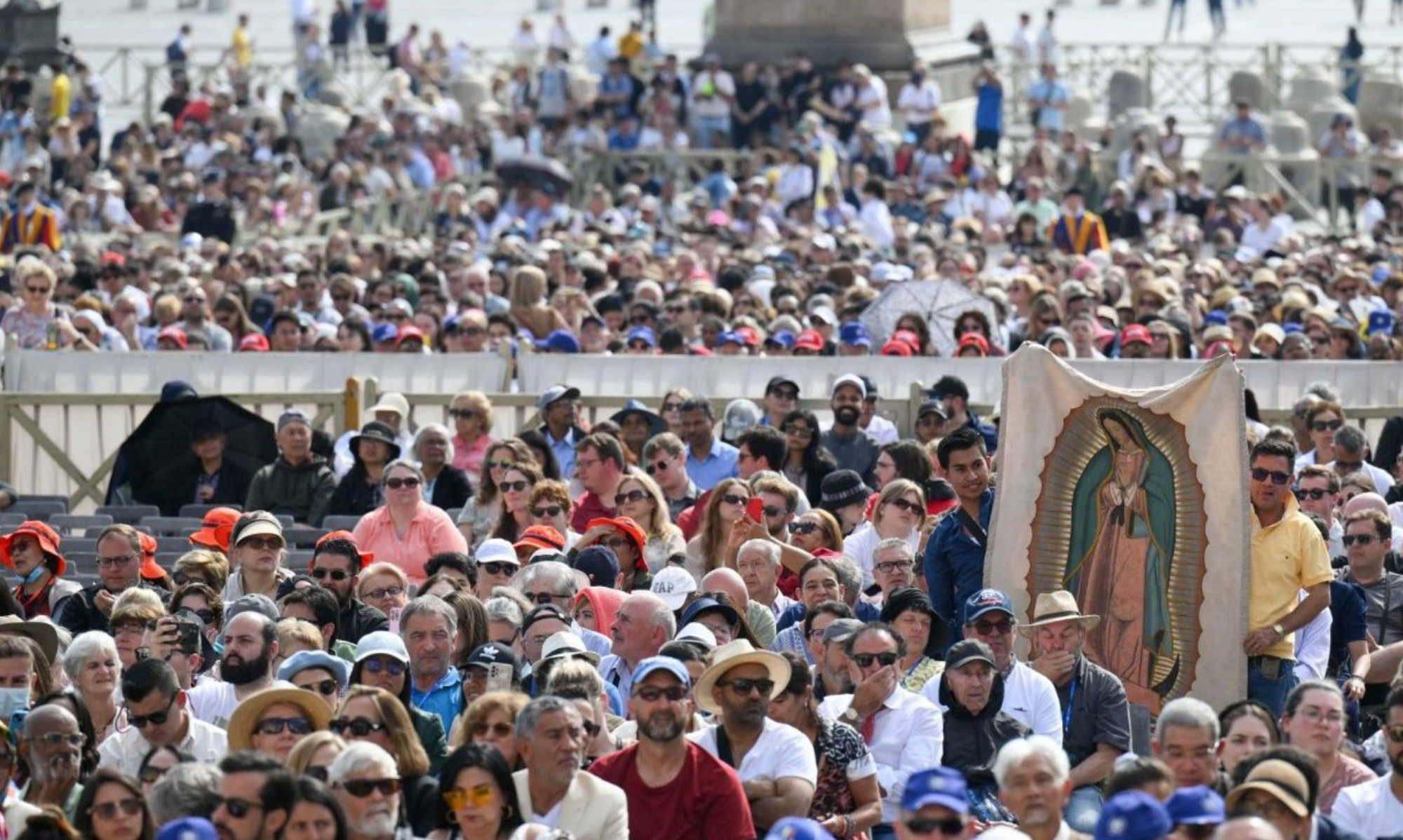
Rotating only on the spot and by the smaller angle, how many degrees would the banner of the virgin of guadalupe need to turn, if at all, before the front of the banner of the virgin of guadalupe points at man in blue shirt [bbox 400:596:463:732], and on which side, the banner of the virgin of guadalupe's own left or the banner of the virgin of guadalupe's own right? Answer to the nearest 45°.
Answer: approximately 45° to the banner of the virgin of guadalupe's own right

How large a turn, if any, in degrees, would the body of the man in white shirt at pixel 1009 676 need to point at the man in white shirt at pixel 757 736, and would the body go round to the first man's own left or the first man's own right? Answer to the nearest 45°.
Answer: approximately 45° to the first man's own right

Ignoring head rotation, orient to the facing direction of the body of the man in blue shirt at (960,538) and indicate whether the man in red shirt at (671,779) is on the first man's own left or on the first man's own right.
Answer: on the first man's own right

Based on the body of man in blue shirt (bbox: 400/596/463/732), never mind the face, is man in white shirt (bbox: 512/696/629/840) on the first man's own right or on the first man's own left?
on the first man's own left

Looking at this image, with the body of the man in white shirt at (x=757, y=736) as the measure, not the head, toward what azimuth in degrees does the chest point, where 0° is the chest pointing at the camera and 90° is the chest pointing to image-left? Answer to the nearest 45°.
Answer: approximately 0°

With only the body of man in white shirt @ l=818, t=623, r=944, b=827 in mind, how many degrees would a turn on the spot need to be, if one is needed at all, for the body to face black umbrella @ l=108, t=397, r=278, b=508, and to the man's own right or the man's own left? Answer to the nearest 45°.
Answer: approximately 90° to the man's own right

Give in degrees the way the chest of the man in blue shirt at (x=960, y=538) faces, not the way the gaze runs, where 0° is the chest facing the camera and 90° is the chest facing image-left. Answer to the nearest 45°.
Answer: approximately 315°
